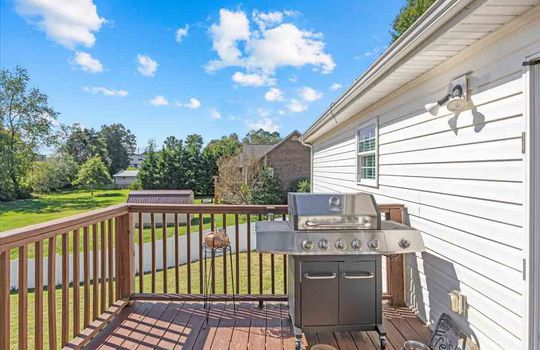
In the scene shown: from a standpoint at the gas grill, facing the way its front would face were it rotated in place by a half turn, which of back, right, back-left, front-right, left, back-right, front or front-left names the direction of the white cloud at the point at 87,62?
front-left

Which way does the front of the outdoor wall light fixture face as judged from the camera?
facing the viewer and to the left of the viewer

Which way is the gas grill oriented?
toward the camera

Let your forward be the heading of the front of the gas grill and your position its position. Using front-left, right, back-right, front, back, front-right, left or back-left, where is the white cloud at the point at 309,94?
back

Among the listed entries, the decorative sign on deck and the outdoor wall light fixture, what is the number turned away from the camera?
0

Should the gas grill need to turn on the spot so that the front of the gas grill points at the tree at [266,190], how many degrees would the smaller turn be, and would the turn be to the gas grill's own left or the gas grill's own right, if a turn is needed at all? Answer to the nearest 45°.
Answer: approximately 180°

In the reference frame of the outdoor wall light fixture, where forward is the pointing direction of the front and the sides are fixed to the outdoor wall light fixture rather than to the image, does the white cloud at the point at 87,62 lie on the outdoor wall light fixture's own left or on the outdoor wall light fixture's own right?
on the outdoor wall light fixture's own right

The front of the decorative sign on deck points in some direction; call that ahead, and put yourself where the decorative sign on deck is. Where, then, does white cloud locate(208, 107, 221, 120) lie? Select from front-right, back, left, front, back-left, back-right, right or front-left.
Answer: right

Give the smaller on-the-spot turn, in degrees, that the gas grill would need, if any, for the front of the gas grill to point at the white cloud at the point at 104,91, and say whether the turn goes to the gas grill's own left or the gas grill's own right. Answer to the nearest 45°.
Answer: approximately 135° to the gas grill's own right

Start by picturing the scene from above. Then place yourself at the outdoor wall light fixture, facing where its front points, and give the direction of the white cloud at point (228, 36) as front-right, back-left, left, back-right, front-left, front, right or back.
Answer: right

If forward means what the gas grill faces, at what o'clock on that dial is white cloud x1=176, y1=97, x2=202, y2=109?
The white cloud is roughly at 5 o'clock from the gas grill.

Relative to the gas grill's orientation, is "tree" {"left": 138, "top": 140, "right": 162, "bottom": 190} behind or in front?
behind
